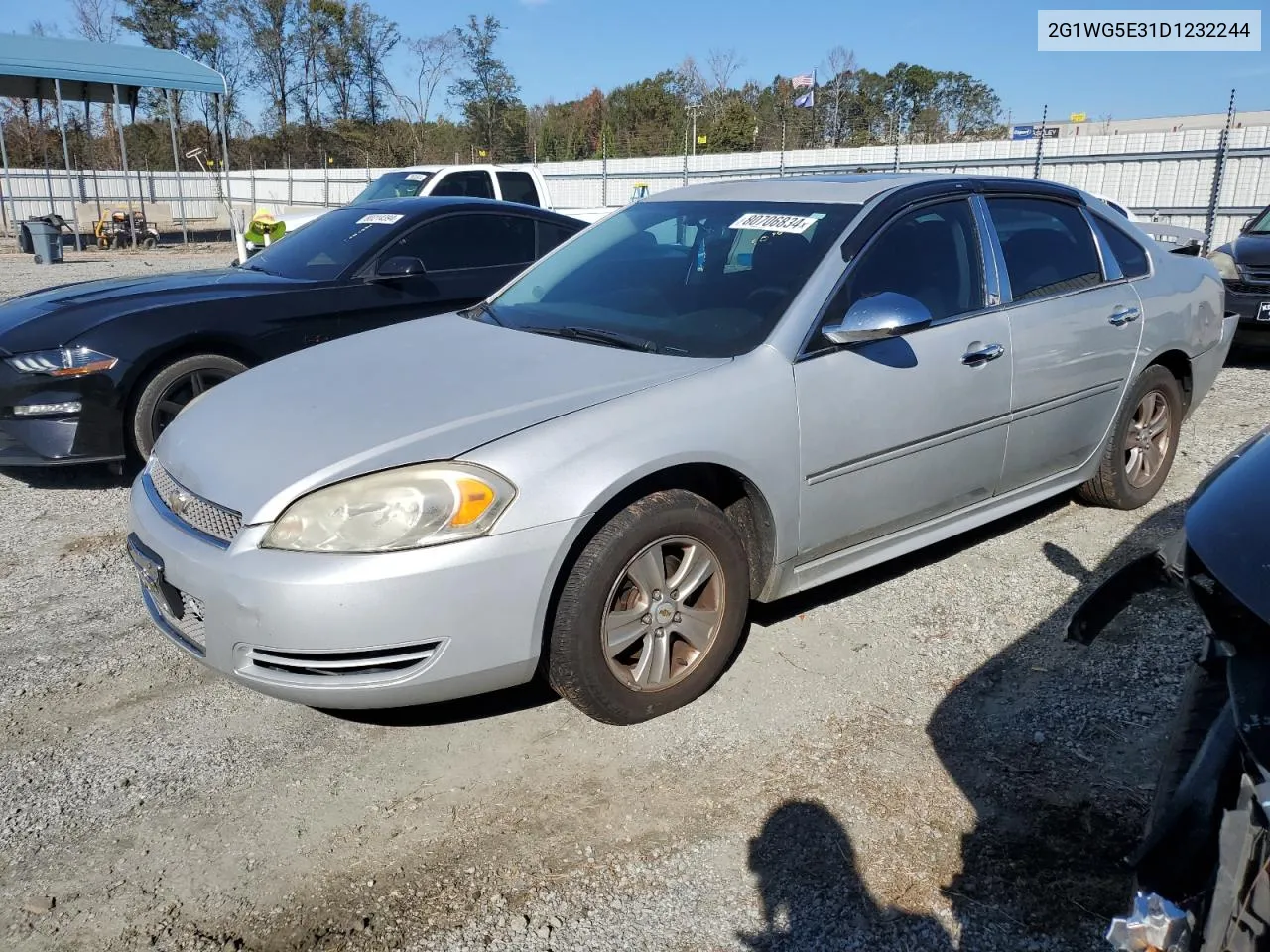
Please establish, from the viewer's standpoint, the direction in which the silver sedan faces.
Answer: facing the viewer and to the left of the viewer

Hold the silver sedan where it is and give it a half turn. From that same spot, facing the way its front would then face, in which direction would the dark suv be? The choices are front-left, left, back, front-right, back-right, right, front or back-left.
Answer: front

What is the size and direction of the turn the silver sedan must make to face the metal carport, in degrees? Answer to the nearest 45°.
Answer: approximately 90° to its right

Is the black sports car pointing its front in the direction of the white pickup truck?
no

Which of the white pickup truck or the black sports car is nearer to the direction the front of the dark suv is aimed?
the black sports car

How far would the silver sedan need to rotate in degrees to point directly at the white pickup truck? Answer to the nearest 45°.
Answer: approximately 135° to its right

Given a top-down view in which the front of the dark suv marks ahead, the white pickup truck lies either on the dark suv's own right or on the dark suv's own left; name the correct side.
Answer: on the dark suv's own right

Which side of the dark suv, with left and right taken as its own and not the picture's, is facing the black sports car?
front

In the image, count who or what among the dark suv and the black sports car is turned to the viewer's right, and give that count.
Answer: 0

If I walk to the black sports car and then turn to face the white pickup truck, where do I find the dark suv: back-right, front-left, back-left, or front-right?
front-right

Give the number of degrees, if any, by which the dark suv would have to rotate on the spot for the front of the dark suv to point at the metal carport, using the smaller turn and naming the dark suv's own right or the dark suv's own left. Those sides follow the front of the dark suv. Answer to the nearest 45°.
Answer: approximately 45° to the dark suv's own right

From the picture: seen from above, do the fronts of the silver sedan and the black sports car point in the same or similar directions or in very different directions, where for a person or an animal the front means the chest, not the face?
same or similar directions
